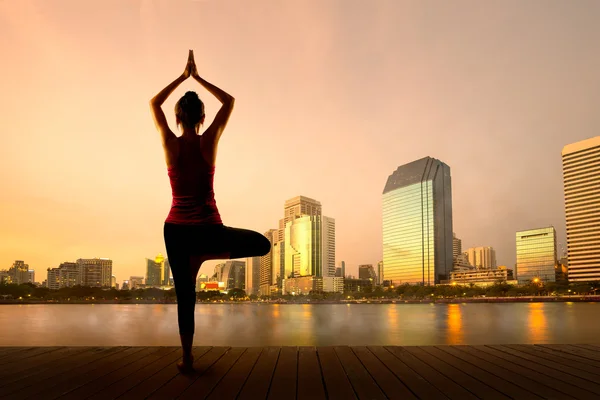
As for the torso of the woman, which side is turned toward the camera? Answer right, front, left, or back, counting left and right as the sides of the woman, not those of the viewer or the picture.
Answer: back

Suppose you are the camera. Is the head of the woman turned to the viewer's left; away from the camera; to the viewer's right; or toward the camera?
away from the camera
